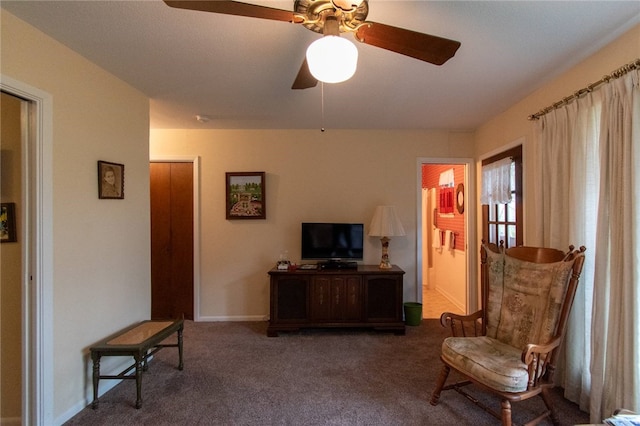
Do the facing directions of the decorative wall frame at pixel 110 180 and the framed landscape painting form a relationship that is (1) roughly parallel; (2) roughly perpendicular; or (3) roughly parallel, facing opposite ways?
roughly perpendicular

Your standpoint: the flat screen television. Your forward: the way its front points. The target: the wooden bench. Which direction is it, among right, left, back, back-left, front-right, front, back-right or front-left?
front-right

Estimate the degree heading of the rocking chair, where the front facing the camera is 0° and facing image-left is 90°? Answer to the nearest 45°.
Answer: approximately 45°

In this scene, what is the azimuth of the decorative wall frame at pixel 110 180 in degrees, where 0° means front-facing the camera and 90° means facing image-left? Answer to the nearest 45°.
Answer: approximately 315°

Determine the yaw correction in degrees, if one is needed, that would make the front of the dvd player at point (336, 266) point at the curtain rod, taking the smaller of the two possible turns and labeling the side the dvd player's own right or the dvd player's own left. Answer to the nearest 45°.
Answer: approximately 45° to the dvd player's own left

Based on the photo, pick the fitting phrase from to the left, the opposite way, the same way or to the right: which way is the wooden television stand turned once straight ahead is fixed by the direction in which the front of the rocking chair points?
to the left

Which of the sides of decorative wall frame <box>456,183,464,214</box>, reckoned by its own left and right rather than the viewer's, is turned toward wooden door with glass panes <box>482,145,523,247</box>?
left

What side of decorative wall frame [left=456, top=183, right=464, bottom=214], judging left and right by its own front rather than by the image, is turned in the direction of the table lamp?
front

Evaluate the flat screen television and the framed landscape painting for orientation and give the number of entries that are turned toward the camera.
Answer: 2

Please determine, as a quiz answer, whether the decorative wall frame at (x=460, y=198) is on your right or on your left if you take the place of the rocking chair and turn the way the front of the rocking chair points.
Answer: on your right

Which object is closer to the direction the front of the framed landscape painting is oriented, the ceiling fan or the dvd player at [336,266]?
the ceiling fan

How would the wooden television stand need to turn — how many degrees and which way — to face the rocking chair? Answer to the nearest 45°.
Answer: approximately 45° to its left

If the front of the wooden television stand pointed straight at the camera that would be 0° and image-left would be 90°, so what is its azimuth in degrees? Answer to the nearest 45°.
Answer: approximately 0°

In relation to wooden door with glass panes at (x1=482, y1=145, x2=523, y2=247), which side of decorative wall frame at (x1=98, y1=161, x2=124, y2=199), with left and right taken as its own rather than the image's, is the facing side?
front
